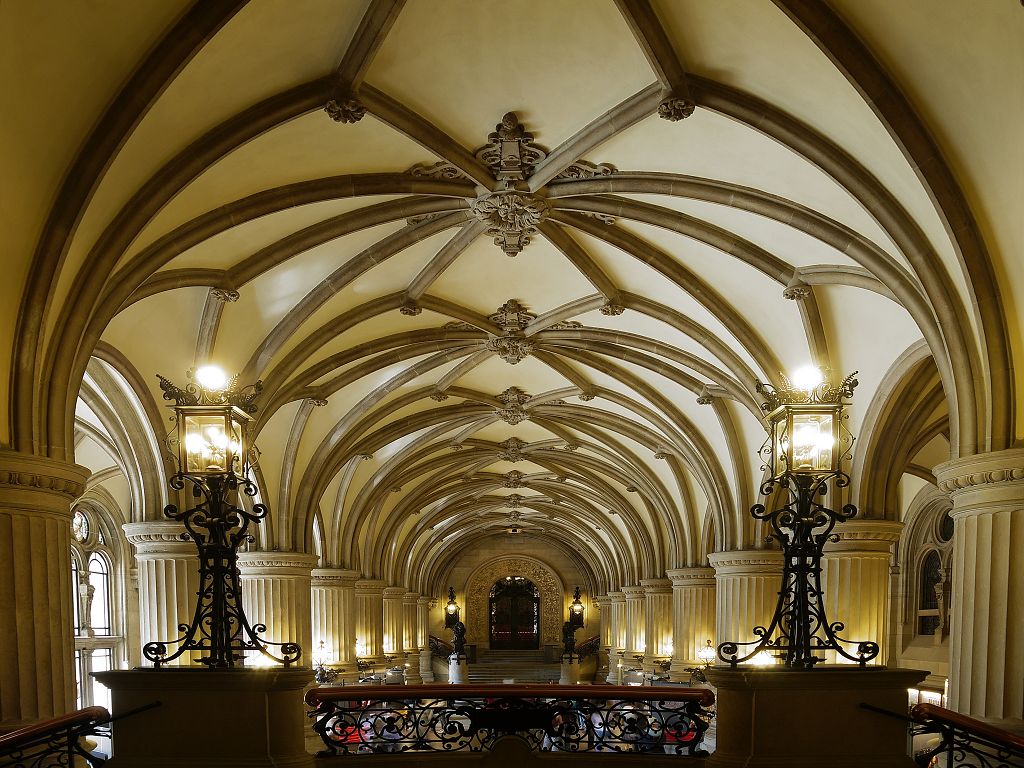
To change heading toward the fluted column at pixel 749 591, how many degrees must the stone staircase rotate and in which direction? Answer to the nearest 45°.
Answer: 0° — it already faces it

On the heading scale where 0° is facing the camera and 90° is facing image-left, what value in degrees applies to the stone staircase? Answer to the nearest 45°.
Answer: approximately 0°

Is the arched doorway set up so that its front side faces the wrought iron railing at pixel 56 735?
yes

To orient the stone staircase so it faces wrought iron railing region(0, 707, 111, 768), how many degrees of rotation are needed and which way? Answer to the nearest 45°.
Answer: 0° — it already faces it

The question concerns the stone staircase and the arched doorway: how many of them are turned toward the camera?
2

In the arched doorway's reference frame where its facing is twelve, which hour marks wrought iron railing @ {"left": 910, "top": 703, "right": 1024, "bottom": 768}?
The wrought iron railing is roughly at 12 o'clock from the arched doorway.

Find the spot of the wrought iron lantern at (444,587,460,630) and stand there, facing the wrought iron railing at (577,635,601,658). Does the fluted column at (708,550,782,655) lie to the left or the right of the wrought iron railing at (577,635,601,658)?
right

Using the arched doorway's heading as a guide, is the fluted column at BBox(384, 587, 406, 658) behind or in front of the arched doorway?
in front

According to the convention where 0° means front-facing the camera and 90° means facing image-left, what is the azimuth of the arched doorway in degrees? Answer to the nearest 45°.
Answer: approximately 0°

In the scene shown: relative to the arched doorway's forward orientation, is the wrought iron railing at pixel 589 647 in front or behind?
in front
